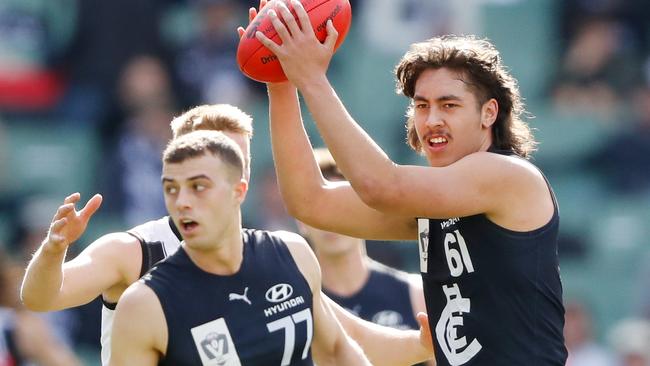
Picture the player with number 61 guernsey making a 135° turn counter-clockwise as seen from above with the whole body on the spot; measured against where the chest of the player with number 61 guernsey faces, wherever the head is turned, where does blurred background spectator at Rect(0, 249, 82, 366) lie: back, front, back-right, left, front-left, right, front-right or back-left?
back-left

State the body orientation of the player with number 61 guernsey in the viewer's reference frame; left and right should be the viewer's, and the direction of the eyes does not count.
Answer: facing the viewer and to the left of the viewer

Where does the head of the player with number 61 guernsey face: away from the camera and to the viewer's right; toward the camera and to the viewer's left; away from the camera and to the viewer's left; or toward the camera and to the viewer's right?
toward the camera and to the viewer's left

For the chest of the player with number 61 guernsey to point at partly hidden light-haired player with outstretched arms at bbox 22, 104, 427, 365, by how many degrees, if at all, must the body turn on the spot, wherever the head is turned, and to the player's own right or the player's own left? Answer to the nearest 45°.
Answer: approximately 45° to the player's own right
